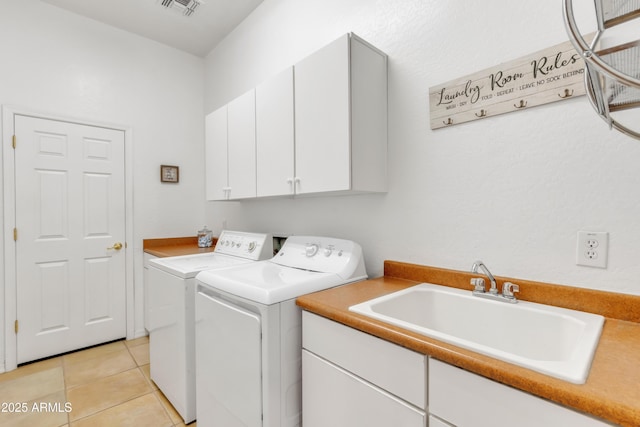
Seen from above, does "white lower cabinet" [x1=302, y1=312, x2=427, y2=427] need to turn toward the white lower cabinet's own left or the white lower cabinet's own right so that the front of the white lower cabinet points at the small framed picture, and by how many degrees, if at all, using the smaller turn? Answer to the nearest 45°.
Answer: approximately 90° to the white lower cabinet's own right

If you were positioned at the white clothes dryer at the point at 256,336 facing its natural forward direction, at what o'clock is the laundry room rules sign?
The laundry room rules sign is roughly at 8 o'clock from the white clothes dryer.

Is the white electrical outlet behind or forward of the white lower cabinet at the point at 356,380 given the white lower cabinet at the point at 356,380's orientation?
behind

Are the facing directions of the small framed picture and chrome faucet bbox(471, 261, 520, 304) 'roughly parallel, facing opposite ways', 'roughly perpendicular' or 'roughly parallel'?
roughly perpendicular

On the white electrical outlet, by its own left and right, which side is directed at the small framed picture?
right
